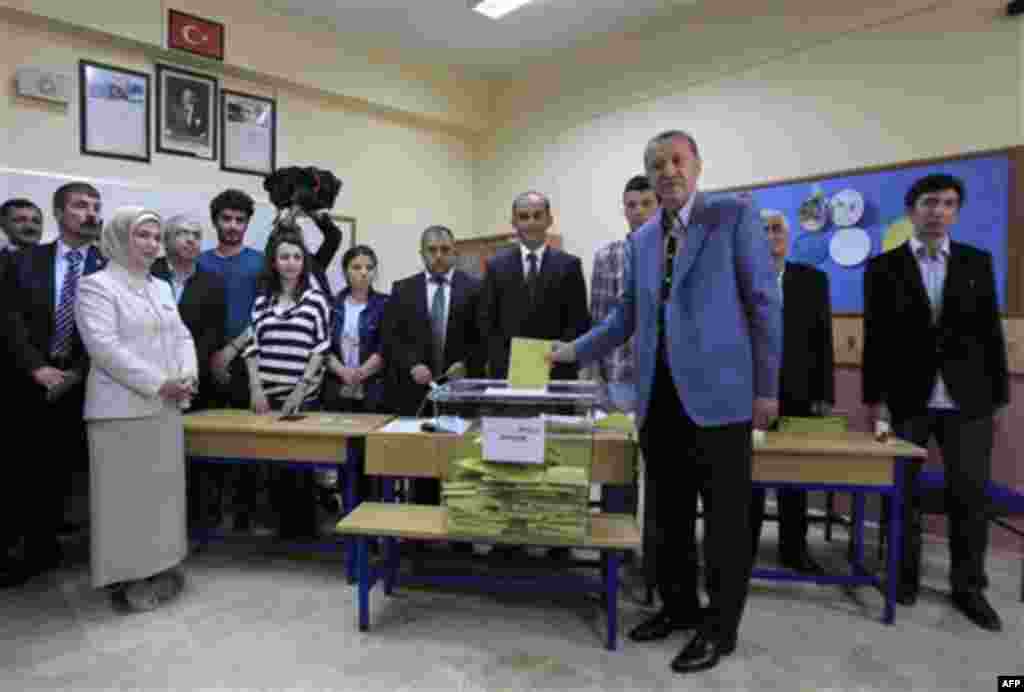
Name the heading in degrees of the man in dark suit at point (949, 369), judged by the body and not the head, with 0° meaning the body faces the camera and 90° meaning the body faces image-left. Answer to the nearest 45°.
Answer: approximately 0°

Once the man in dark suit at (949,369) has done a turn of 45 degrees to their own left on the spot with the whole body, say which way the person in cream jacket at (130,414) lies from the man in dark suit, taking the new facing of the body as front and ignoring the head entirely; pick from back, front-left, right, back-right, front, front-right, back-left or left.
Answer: right

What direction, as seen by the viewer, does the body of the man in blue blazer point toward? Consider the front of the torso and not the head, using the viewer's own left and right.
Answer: facing the viewer and to the left of the viewer

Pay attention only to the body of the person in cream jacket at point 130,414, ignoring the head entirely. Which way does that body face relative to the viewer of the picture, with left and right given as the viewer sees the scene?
facing the viewer and to the right of the viewer

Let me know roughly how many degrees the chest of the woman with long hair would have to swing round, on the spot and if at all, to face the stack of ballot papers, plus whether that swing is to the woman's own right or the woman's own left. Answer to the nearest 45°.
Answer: approximately 45° to the woman's own left

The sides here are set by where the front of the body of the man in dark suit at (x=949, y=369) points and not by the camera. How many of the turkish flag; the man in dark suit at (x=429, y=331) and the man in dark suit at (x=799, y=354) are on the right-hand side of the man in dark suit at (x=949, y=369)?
3

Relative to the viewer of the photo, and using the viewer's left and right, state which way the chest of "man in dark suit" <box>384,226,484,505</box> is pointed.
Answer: facing the viewer

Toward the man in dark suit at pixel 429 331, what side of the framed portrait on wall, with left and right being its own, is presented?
front

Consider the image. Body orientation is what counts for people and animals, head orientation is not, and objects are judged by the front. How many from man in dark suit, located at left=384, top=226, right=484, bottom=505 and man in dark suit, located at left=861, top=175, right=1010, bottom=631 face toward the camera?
2

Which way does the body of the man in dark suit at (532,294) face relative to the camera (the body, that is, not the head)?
toward the camera

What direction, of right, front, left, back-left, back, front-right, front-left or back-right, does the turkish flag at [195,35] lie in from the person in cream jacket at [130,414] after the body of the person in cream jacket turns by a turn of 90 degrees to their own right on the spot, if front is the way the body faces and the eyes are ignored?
back-right

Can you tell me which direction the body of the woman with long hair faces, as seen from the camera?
toward the camera
